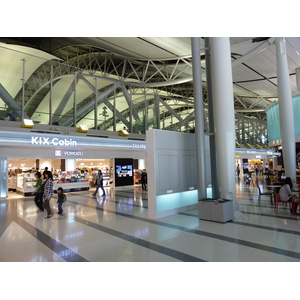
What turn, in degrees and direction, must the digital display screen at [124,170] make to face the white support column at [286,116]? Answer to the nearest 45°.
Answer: approximately 45° to its left

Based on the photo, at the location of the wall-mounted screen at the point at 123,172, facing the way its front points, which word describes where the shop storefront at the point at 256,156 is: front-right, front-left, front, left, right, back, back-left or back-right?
back-left

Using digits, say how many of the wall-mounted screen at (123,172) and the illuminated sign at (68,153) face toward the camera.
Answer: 2

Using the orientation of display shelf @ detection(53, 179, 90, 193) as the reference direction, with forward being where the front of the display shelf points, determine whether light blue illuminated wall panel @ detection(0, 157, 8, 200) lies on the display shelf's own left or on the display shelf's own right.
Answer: on the display shelf's own right

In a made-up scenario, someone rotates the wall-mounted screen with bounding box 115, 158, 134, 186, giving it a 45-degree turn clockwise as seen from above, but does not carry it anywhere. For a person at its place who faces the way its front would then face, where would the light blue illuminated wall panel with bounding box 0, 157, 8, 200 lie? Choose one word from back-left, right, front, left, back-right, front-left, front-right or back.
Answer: front

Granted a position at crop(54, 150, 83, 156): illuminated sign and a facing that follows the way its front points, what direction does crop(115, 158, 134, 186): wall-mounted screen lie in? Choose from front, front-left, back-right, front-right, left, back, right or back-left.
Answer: back-left

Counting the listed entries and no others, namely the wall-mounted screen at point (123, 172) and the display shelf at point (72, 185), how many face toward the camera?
2

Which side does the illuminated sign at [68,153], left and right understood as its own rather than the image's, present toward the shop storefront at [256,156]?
left

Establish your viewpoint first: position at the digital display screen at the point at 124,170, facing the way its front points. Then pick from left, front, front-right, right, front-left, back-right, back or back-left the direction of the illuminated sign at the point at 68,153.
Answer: front-right

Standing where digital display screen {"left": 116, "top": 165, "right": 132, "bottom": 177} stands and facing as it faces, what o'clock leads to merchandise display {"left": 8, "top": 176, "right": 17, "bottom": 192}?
The merchandise display is roughly at 3 o'clock from the digital display screen.

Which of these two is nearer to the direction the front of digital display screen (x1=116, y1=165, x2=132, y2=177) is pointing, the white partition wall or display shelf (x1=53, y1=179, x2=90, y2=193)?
the white partition wall
